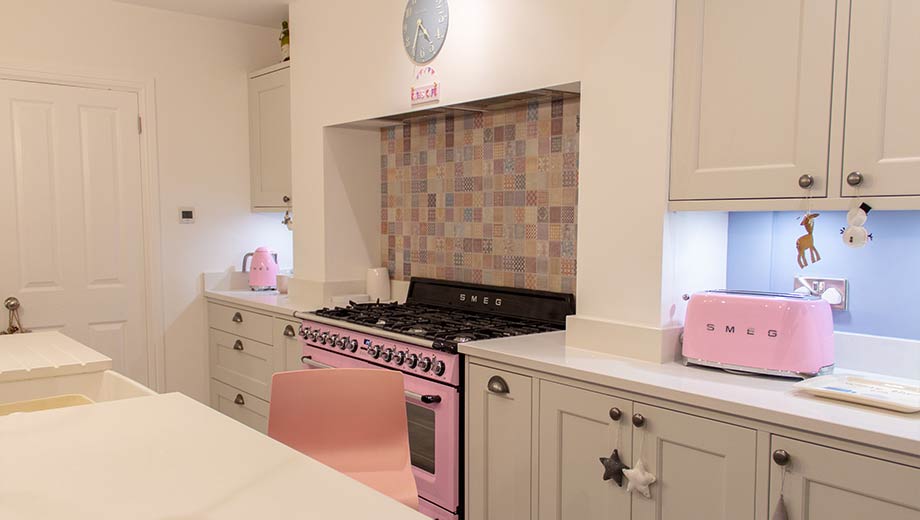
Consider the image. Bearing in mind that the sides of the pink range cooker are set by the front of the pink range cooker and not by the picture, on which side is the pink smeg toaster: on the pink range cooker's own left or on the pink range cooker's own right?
on the pink range cooker's own left

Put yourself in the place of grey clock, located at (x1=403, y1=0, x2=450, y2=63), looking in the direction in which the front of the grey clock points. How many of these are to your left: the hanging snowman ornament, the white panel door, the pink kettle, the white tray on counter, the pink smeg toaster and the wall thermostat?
3

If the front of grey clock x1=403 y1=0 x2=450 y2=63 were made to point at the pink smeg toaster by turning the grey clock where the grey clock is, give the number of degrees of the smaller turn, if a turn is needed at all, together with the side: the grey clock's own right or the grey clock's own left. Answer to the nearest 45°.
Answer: approximately 90° to the grey clock's own left

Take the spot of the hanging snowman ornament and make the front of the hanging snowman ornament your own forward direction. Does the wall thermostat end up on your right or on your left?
on your right

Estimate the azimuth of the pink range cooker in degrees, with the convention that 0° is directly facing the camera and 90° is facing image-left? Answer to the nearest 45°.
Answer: approximately 45°

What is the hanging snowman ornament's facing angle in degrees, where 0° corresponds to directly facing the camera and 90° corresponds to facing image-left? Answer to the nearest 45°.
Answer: approximately 0°

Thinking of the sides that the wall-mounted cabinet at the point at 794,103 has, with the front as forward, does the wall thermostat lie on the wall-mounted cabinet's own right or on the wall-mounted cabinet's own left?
on the wall-mounted cabinet's own right

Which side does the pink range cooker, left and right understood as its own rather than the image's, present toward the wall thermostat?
right

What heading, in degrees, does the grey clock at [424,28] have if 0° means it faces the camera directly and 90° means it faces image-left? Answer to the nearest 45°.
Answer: approximately 45°

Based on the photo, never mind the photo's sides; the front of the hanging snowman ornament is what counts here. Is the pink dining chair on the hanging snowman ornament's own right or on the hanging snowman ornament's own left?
on the hanging snowman ornament's own right

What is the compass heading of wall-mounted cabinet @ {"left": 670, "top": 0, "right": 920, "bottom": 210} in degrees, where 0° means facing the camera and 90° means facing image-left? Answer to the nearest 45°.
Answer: approximately 0°
